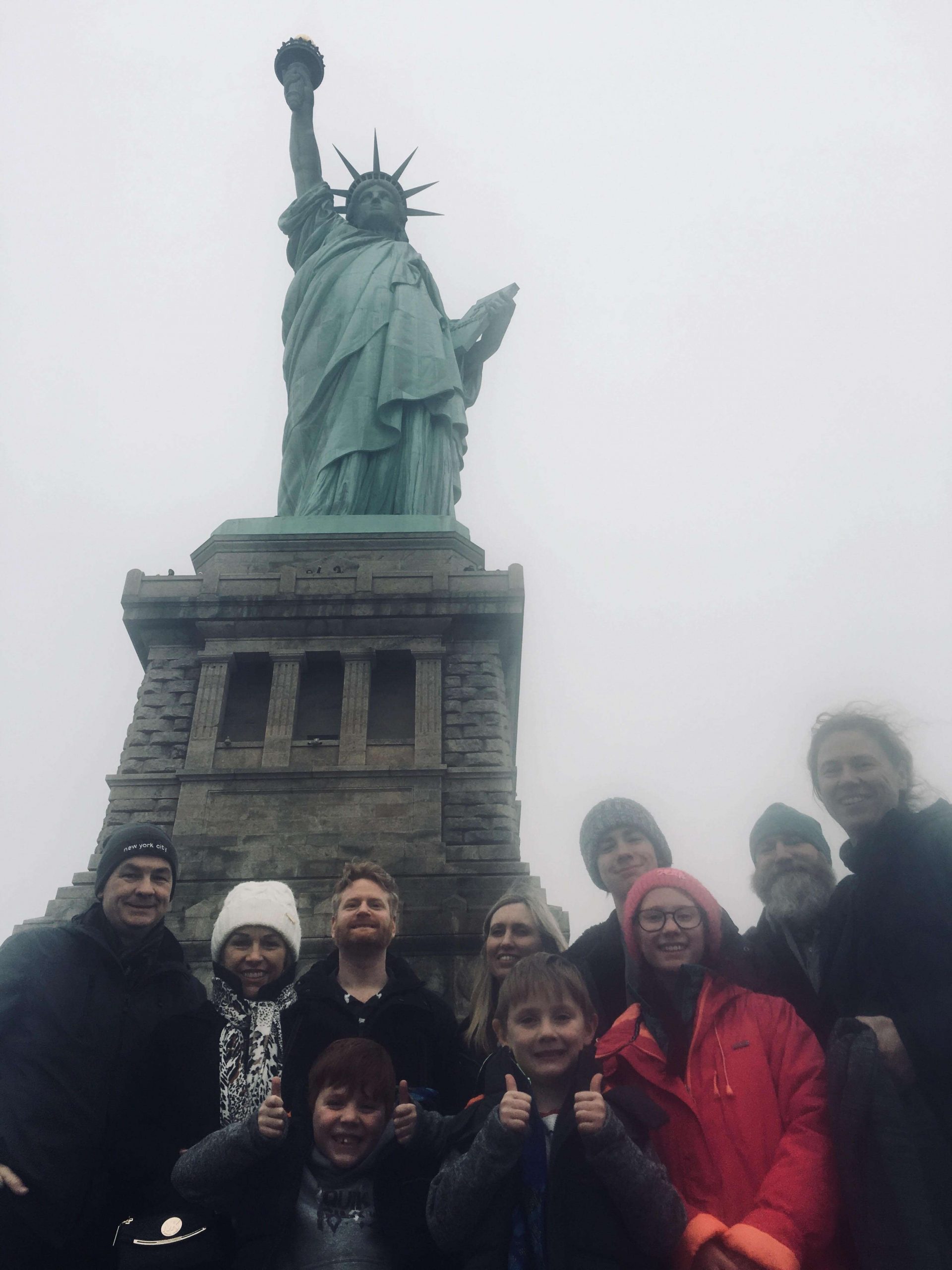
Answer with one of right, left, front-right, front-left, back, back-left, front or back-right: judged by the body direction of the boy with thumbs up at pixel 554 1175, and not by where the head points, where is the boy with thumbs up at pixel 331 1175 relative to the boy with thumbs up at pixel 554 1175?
right

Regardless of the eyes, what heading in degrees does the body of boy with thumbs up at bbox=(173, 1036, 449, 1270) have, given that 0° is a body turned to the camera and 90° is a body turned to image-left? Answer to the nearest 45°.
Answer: approximately 0°

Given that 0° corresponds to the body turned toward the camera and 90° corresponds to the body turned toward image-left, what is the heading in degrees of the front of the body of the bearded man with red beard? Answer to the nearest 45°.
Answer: approximately 0°

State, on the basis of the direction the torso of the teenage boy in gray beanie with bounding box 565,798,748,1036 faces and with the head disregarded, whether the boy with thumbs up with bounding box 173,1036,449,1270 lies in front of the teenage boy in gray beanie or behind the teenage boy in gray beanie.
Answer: in front

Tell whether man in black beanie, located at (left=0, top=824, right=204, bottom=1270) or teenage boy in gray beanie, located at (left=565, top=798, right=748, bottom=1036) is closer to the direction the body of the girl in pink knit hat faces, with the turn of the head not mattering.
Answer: the man in black beanie

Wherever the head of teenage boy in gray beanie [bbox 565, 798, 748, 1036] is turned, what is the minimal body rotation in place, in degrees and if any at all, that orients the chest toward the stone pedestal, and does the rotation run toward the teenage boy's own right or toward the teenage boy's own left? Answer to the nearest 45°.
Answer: approximately 135° to the teenage boy's own right

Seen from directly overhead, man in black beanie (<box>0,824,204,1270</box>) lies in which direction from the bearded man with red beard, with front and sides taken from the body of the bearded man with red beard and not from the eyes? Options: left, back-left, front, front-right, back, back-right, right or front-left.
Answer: right
